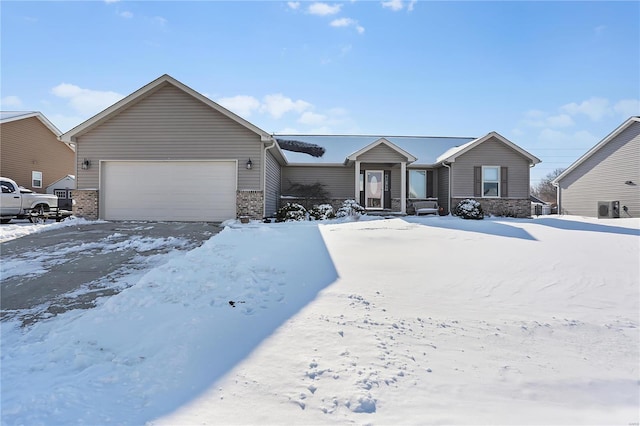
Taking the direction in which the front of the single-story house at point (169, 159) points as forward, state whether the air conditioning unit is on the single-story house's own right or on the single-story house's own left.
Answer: on the single-story house's own left

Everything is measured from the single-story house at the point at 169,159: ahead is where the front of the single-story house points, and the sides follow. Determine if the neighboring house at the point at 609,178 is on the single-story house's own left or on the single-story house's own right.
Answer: on the single-story house's own left

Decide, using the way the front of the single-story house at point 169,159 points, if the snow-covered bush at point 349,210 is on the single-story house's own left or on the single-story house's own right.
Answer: on the single-story house's own left

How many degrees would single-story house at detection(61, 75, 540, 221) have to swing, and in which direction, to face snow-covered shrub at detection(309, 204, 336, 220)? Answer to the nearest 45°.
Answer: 0° — it already faces it

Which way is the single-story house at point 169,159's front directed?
toward the camera

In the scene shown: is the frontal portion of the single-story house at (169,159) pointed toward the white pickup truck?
no

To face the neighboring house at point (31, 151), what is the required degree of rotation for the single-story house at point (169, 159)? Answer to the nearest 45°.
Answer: approximately 135° to its right

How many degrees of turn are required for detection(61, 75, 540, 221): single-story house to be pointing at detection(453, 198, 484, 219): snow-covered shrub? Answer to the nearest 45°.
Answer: approximately 90° to its left
